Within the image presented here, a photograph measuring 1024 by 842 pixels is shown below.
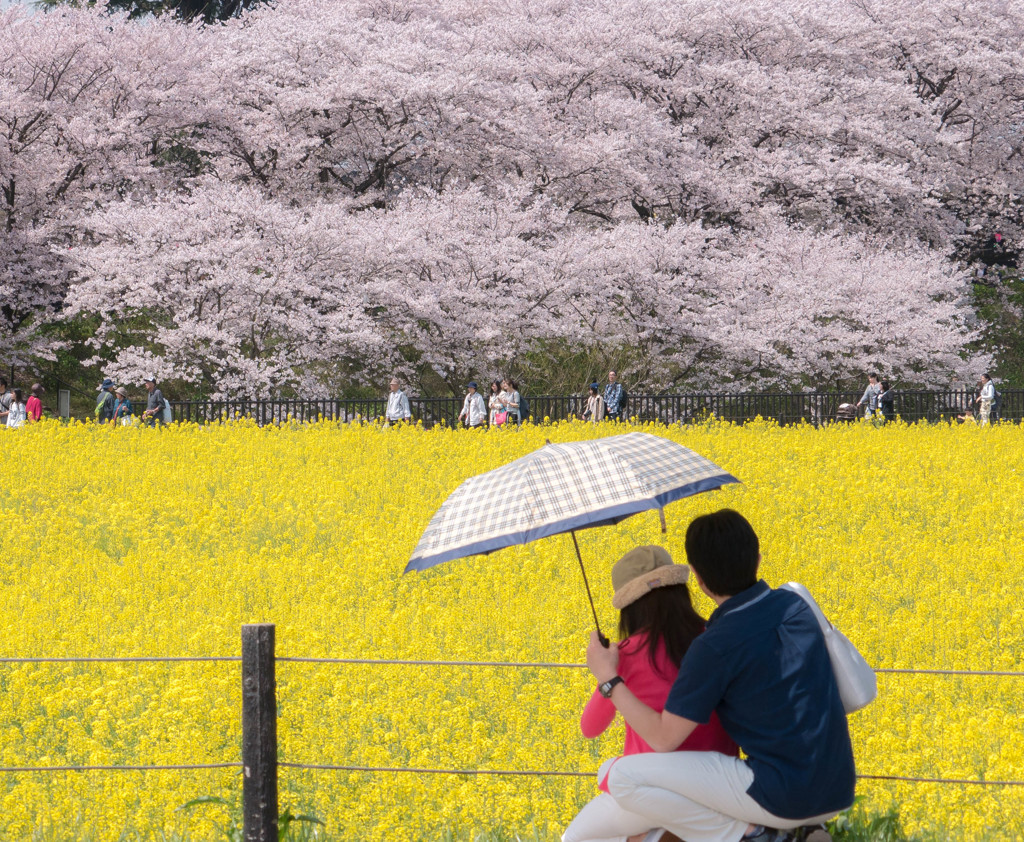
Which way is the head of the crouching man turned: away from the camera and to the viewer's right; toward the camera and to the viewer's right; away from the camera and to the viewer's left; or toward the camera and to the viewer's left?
away from the camera and to the viewer's left

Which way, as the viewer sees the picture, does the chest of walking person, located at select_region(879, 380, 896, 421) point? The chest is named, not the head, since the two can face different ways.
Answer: to the viewer's left

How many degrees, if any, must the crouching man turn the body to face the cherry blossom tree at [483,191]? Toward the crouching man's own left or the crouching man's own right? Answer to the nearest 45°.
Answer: approximately 45° to the crouching man's own right

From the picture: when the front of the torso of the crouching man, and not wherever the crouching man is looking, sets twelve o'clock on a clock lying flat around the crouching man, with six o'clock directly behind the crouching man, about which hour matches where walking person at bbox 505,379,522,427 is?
The walking person is roughly at 1 o'clock from the crouching man.

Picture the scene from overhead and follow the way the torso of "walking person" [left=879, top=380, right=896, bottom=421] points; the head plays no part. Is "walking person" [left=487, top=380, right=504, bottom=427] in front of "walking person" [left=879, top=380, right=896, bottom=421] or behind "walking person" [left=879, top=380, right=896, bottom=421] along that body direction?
in front

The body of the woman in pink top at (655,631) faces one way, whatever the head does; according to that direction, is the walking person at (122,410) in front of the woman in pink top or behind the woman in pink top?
in front

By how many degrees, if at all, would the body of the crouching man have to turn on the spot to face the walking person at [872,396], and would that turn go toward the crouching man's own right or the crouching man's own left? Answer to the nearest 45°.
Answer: approximately 45° to the crouching man's own right

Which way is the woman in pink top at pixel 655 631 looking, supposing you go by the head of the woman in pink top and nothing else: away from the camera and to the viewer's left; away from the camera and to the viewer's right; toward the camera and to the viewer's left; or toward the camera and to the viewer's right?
away from the camera and to the viewer's left

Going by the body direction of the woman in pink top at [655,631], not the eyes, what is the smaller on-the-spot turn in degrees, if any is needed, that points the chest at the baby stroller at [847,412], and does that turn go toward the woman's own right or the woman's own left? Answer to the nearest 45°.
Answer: approximately 45° to the woman's own right

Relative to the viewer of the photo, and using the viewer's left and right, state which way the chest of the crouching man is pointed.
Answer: facing away from the viewer and to the left of the viewer

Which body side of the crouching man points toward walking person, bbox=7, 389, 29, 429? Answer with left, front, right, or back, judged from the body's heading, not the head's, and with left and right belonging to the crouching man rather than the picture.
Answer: front

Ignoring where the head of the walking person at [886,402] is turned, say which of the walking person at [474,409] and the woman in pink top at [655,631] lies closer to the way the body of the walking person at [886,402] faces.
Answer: the walking person

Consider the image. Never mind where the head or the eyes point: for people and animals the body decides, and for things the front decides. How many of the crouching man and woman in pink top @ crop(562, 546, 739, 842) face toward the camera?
0

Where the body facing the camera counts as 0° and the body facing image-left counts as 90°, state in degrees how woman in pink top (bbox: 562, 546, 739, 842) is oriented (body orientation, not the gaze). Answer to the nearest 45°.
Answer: approximately 135°

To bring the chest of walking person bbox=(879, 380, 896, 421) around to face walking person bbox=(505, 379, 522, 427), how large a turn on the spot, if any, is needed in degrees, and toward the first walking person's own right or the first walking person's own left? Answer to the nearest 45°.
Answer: approximately 45° to the first walking person's own left

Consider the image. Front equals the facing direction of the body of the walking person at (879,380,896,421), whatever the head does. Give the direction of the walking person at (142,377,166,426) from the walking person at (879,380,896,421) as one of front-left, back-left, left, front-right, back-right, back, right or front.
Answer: front-left
